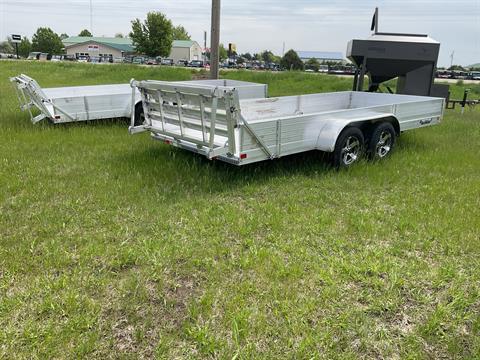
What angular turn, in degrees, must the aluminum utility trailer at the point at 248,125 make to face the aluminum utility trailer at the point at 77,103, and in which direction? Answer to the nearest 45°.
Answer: approximately 90° to its left

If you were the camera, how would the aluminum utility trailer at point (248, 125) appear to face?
facing away from the viewer and to the right of the viewer

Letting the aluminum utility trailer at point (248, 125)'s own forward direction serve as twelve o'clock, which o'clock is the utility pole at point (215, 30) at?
The utility pole is roughly at 10 o'clock from the aluminum utility trailer.

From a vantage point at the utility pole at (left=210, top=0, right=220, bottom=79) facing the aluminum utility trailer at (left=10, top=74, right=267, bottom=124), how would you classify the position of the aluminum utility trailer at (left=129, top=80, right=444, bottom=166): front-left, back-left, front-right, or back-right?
front-left

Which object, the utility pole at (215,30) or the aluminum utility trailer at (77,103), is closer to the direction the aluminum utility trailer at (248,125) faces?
the utility pole
